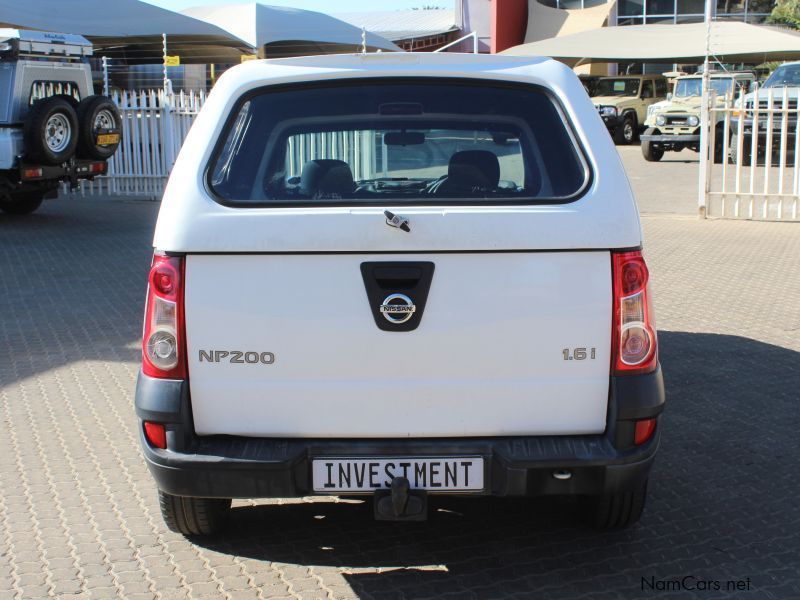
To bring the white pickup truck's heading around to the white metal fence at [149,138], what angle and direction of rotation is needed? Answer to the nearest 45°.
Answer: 0° — it already faces it

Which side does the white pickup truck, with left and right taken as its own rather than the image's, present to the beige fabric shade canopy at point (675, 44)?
front

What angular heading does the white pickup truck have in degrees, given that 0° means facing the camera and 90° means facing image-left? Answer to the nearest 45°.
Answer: approximately 180°

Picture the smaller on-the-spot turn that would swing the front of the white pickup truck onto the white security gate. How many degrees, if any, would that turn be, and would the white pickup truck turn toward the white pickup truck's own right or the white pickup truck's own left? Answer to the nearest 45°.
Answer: approximately 45° to the white pickup truck's own right

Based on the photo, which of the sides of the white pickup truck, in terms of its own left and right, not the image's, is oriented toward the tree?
front

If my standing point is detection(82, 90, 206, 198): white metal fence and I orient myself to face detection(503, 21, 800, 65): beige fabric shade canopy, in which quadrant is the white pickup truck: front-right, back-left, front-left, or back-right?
back-right
